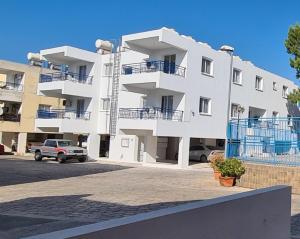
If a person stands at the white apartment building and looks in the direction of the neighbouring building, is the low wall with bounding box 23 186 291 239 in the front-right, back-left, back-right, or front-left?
back-left

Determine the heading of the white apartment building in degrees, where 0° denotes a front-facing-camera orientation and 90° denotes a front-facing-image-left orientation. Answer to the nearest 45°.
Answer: approximately 45°

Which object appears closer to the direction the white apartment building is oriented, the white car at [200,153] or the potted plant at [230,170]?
the potted plant

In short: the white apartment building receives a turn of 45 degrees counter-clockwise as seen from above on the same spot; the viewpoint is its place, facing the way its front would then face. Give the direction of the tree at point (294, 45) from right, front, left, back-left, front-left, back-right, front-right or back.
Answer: left
